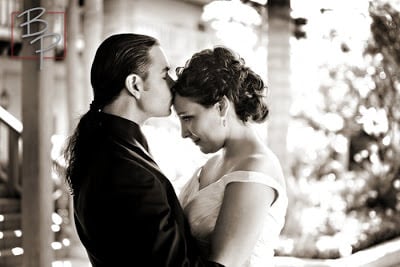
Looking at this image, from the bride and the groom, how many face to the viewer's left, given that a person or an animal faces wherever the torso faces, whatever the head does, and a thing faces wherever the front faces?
1

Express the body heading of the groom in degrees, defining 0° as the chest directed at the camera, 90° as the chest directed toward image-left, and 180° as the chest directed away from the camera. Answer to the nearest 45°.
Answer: approximately 270°

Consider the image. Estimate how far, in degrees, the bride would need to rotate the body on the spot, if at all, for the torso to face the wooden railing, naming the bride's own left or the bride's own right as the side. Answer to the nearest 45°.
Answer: approximately 45° to the bride's own right

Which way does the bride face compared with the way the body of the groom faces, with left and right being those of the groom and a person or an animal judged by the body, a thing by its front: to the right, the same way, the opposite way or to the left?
the opposite way

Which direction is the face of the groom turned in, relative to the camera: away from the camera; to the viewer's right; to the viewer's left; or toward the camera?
to the viewer's right

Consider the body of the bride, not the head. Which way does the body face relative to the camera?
to the viewer's left

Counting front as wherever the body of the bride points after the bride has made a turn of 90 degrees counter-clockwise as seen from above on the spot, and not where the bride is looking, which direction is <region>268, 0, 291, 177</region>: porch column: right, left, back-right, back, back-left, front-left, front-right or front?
back

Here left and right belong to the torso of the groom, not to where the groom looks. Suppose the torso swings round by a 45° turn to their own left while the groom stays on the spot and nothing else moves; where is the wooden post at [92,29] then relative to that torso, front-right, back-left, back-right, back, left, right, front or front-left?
front-left
